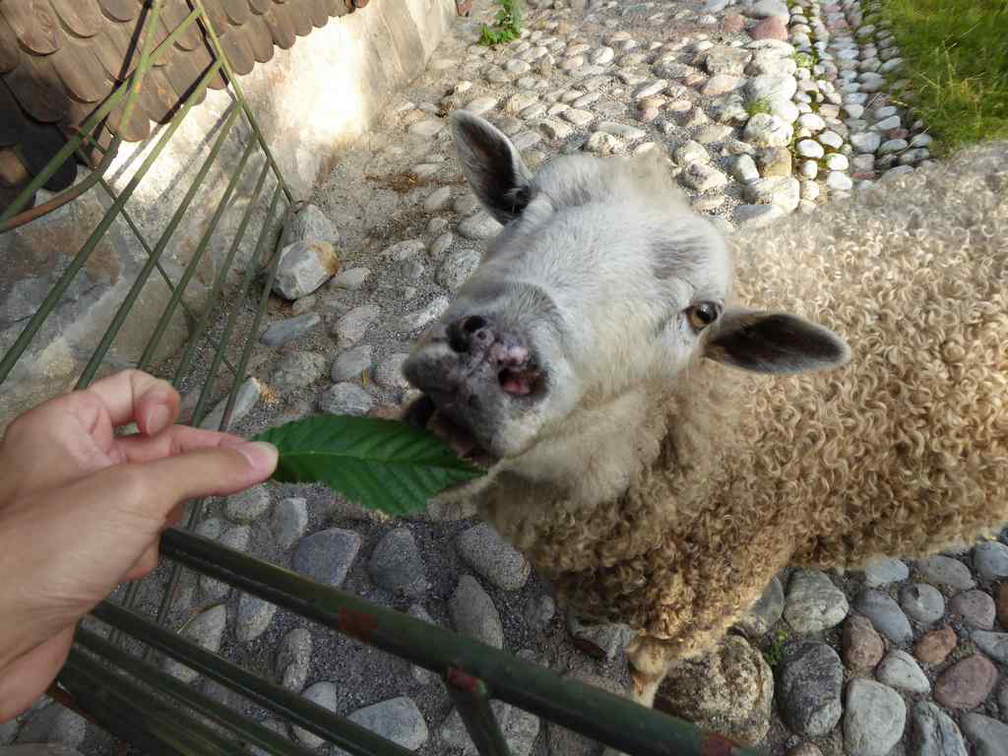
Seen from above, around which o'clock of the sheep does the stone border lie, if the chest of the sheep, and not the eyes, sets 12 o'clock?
The stone border is roughly at 5 o'clock from the sheep.

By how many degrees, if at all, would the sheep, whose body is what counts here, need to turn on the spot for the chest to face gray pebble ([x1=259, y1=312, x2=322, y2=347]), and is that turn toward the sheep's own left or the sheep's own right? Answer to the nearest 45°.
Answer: approximately 90° to the sheep's own right

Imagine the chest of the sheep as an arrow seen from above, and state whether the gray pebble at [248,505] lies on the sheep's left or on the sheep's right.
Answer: on the sheep's right

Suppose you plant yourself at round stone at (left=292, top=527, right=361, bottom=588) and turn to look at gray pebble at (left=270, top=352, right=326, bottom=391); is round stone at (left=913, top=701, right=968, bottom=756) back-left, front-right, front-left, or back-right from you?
back-right

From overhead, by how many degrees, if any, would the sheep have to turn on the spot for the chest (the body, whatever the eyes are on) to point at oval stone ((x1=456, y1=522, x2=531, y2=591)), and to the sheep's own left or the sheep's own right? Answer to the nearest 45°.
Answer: approximately 45° to the sheep's own right

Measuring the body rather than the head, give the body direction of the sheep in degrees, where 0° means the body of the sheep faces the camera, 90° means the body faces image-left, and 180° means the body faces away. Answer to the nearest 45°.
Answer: approximately 45°
